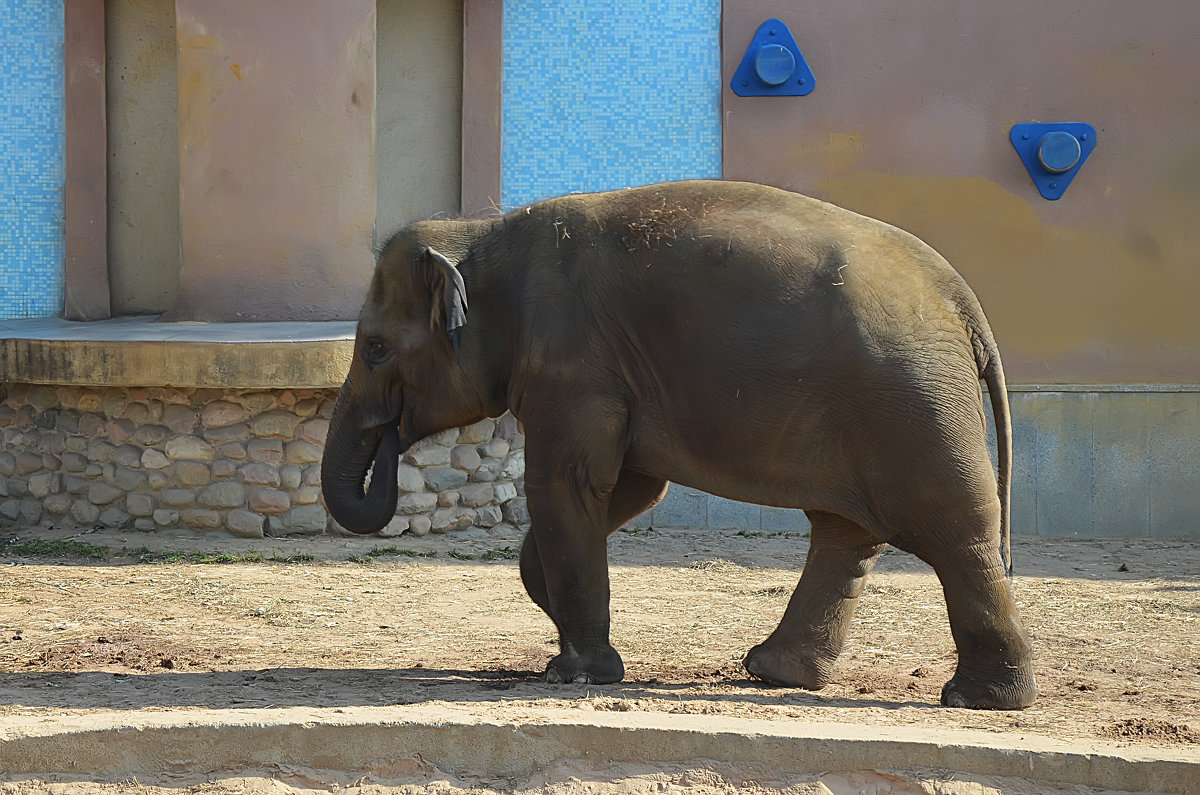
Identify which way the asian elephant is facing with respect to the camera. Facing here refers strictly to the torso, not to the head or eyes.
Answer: to the viewer's left
